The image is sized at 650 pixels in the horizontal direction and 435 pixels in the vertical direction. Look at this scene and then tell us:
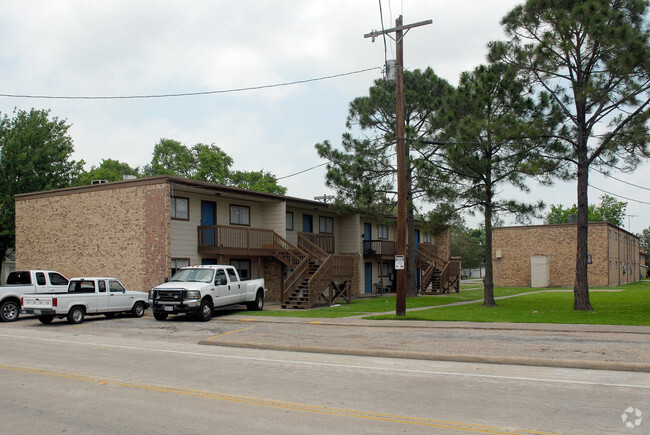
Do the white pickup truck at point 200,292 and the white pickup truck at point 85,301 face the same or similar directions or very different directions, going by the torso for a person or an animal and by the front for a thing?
very different directions

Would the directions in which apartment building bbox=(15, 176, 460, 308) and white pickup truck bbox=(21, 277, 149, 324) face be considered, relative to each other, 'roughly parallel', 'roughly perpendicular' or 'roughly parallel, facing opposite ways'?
roughly perpendicular

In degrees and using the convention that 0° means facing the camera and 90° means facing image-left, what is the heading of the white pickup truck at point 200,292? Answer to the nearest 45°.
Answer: approximately 45°

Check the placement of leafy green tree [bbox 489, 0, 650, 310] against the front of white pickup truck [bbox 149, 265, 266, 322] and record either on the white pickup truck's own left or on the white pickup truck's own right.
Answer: on the white pickup truck's own left

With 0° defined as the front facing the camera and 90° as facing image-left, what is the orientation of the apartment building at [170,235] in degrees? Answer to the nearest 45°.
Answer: approximately 315°

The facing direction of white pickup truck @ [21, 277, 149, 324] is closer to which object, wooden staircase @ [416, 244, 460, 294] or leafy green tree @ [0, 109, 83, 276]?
the wooden staircase

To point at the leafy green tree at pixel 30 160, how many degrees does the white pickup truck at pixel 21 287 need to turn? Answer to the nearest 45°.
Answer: approximately 45° to its left

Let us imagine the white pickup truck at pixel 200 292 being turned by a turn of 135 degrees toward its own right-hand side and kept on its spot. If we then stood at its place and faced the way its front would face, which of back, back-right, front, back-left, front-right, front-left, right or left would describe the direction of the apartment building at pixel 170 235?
front

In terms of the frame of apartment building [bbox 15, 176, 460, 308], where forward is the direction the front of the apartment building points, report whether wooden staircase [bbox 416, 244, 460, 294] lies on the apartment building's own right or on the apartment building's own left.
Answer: on the apartment building's own left
